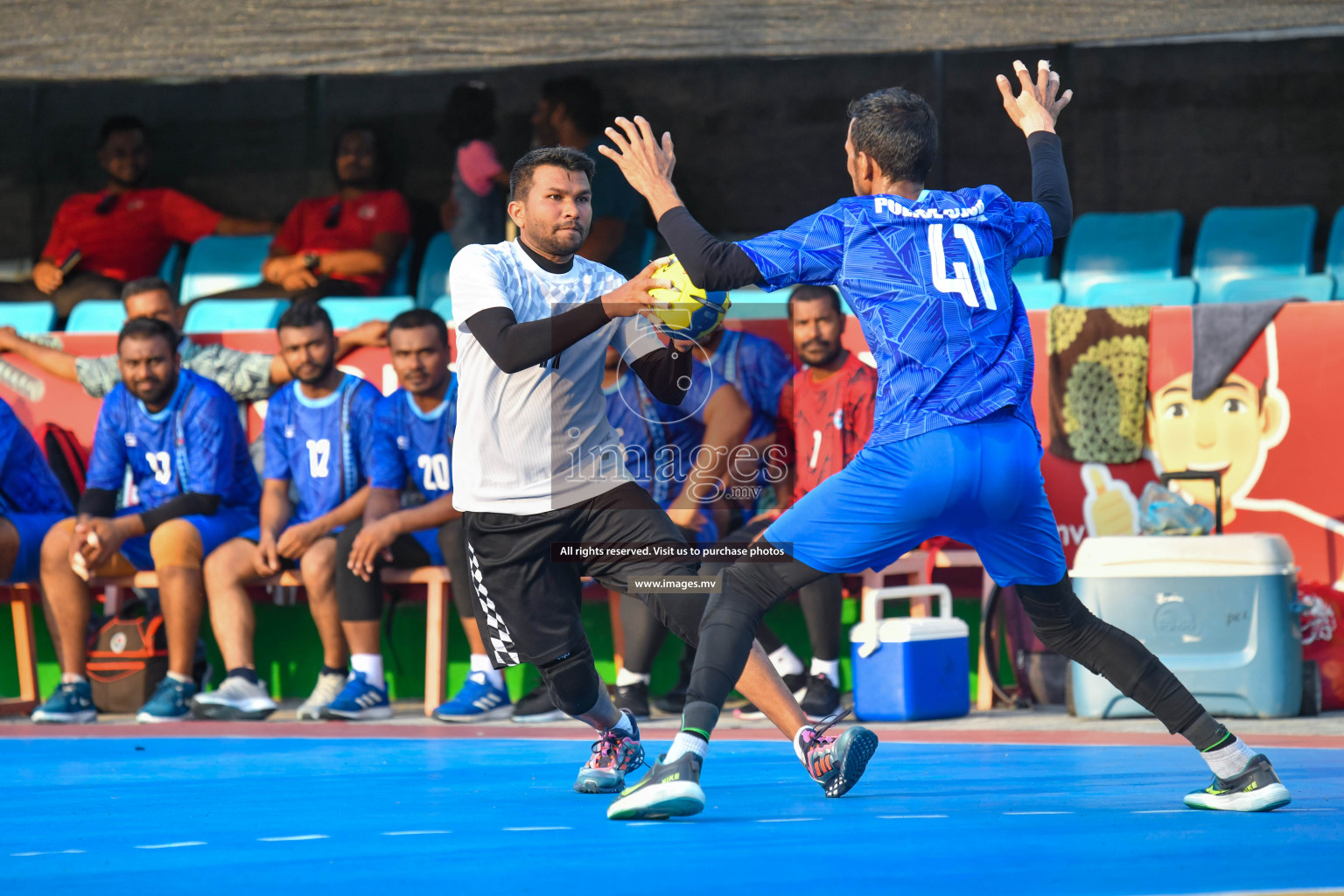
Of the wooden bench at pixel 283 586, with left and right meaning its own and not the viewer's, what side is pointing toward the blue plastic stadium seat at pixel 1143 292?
left

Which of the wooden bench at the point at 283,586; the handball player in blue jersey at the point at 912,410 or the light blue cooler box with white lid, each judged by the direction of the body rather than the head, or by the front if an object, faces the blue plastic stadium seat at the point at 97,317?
the handball player in blue jersey

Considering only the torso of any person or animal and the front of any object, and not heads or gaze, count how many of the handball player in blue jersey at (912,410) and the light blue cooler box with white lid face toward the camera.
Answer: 1

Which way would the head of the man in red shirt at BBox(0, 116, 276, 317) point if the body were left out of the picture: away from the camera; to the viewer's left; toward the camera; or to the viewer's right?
toward the camera

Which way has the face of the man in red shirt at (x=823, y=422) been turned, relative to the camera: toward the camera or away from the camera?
toward the camera

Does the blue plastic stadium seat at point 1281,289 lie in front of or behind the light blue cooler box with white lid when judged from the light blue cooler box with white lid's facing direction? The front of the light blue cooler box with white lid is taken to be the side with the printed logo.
behind

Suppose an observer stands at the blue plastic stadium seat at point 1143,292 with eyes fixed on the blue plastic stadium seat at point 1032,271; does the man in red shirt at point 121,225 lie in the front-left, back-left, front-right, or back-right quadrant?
front-left

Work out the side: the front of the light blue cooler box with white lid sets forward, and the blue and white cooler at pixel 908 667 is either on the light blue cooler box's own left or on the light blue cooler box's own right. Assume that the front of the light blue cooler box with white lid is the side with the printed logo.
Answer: on the light blue cooler box's own right

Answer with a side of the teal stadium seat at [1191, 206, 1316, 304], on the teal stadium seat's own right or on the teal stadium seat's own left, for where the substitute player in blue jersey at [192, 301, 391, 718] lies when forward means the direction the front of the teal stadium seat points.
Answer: on the teal stadium seat's own right

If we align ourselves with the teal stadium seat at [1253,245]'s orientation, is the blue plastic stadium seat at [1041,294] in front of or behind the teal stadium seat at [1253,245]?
in front

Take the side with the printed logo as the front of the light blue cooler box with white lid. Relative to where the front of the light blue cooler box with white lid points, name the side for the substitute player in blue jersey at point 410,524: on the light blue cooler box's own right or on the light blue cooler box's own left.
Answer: on the light blue cooler box's own right

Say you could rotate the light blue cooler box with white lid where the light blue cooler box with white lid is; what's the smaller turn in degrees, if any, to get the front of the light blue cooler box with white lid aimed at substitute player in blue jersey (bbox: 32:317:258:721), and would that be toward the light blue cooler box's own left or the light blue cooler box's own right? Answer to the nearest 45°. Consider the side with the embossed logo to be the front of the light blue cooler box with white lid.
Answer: approximately 90° to the light blue cooler box's own right

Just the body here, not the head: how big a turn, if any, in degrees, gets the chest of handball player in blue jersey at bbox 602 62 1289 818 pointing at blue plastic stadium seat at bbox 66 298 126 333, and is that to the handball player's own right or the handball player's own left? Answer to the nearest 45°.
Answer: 0° — they already face it

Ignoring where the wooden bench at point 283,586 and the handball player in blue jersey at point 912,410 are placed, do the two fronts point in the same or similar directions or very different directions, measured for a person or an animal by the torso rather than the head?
very different directions

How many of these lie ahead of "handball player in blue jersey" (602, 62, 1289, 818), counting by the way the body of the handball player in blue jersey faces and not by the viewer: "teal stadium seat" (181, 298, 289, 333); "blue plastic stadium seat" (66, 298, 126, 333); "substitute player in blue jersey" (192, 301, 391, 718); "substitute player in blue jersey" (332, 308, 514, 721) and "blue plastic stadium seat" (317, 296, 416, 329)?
5

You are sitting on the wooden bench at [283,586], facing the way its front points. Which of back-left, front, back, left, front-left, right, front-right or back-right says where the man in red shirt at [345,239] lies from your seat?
back

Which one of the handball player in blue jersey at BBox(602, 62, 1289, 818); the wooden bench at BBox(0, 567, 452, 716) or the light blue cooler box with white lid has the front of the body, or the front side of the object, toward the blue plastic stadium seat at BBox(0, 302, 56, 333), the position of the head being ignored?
the handball player in blue jersey

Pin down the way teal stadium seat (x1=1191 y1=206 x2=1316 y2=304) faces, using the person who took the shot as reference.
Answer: facing the viewer

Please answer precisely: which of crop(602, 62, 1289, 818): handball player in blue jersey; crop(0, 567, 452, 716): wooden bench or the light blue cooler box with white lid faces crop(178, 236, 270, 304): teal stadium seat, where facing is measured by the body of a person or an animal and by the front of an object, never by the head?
the handball player in blue jersey
